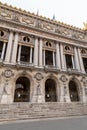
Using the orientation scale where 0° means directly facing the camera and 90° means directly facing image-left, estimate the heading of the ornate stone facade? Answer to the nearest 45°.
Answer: approximately 315°
